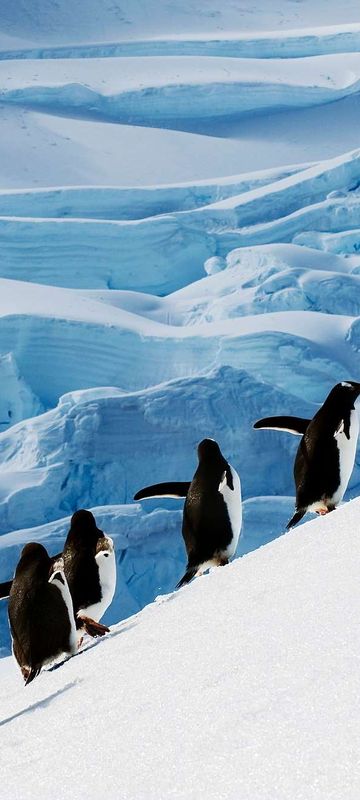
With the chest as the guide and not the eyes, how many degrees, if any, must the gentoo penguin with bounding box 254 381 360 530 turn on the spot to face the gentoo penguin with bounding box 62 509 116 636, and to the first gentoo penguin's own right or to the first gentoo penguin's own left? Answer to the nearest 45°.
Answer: approximately 135° to the first gentoo penguin's own left

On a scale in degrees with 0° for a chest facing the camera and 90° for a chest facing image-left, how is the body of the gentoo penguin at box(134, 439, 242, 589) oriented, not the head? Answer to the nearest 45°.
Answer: approximately 225°

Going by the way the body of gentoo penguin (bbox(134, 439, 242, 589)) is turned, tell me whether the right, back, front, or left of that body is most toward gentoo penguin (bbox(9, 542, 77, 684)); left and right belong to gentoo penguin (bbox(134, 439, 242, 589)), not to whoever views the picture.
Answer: back

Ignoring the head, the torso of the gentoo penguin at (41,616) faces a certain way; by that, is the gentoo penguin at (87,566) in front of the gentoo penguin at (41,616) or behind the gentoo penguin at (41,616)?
in front

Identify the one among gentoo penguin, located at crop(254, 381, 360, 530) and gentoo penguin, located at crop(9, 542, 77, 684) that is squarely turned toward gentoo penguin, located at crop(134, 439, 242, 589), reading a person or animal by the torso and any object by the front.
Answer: gentoo penguin, located at crop(9, 542, 77, 684)

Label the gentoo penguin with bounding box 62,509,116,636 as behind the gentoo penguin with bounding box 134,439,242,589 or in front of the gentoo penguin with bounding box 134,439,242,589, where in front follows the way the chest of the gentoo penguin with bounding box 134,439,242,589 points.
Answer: behind

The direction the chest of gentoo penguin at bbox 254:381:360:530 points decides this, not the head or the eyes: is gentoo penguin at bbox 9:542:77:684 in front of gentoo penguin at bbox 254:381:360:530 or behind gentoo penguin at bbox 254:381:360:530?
behind

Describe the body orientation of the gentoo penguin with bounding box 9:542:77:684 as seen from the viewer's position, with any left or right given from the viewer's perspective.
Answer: facing away from the viewer and to the right of the viewer

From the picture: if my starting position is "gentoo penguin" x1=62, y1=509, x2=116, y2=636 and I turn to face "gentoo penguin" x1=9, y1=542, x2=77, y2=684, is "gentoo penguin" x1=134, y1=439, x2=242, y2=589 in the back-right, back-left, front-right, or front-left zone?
back-left

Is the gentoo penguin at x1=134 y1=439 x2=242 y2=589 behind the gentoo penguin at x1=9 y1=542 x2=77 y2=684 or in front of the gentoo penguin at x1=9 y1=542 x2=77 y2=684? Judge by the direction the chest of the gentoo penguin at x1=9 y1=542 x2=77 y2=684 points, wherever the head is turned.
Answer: in front

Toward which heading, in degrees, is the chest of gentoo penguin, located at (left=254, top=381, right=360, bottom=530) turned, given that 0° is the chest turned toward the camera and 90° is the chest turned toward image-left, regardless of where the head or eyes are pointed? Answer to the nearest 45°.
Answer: approximately 225°

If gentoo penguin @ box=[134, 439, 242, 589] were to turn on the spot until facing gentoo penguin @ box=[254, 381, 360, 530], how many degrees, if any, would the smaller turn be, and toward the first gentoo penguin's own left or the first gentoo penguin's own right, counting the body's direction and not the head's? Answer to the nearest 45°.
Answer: approximately 45° to the first gentoo penguin's own right
